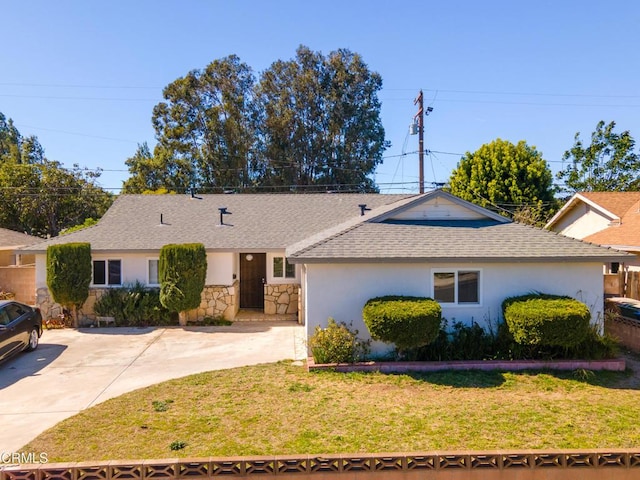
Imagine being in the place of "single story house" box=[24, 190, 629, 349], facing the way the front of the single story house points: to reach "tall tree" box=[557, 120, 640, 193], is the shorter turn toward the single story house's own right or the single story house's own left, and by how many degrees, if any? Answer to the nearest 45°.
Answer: approximately 135° to the single story house's own left

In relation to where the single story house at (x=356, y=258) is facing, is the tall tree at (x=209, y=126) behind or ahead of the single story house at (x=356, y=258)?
behind

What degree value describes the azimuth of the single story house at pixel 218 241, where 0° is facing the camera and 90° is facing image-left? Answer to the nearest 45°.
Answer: approximately 0°

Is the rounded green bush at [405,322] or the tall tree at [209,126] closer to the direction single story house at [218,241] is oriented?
the rounded green bush

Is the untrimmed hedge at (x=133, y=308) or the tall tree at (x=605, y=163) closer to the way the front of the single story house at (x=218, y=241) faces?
the untrimmed hedge

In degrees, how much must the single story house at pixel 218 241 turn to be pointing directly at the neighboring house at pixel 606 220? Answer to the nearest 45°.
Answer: approximately 90° to its left

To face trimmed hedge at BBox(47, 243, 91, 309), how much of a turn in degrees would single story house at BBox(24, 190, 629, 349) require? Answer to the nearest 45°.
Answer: approximately 90° to its right

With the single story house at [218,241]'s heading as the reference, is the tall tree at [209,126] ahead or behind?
behind
